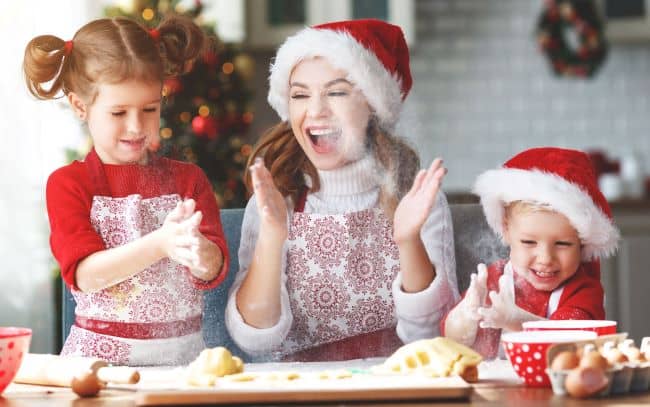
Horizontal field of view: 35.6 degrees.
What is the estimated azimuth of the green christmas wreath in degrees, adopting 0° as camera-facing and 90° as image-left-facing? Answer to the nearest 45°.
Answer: approximately 0°

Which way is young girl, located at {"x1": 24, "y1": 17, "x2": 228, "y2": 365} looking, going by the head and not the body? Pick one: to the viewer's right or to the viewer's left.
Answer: to the viewer's right

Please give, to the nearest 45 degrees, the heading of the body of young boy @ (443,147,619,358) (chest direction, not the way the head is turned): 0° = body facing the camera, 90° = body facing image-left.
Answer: approximately 45°

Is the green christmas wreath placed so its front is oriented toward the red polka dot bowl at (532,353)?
yes

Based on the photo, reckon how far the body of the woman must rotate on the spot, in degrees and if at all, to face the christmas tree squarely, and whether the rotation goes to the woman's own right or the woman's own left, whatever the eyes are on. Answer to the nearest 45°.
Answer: approximately 180°

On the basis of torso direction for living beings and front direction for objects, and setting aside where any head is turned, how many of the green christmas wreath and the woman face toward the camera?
2
